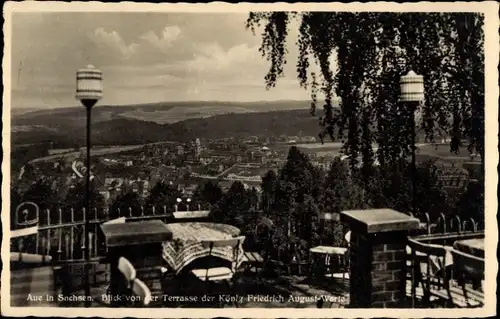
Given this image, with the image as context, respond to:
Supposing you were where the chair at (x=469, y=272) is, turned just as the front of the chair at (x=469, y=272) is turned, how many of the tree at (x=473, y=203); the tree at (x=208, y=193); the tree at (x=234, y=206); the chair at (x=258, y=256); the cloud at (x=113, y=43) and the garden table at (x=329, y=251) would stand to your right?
0

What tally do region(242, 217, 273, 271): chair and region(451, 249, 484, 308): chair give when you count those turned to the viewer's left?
1

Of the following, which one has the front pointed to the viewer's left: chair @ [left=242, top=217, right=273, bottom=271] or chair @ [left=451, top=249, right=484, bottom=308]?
chair @ [left=242, top=217, right=273, bottom=271]

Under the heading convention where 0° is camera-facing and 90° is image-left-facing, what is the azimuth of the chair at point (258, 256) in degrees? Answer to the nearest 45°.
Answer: approximately 90°

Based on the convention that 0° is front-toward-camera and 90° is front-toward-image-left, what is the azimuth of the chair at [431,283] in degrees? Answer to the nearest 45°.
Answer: approximately 225°

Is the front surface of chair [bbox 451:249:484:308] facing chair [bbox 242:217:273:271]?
no

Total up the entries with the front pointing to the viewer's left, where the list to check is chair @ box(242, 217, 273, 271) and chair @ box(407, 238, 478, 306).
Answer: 1

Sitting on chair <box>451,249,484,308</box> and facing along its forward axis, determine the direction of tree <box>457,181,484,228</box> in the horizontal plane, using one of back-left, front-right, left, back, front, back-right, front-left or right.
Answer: front-left

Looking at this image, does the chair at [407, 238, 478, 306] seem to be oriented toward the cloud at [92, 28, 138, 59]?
no

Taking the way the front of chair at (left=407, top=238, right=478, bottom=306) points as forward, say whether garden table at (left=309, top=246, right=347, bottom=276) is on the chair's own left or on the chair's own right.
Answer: on the chair's own left

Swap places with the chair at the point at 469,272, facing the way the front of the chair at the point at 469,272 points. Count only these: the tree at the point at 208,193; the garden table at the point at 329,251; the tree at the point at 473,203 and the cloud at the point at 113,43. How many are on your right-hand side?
0

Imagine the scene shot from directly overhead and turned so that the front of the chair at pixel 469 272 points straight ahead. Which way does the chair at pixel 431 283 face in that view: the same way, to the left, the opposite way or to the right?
the same way
